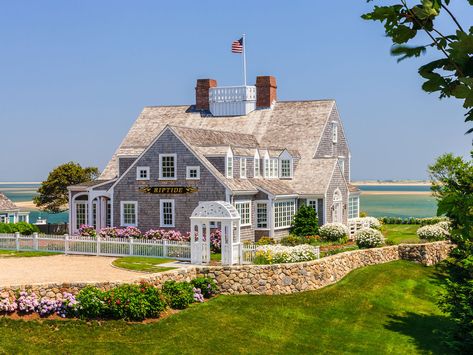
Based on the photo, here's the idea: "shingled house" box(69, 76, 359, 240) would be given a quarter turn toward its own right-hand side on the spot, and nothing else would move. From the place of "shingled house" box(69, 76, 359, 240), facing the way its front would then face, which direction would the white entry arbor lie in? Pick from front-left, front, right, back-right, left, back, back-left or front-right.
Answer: left

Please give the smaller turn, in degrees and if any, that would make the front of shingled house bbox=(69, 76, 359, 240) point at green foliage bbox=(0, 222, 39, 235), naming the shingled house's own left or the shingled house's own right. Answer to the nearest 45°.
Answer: approximately 90° to the shingled house's own right

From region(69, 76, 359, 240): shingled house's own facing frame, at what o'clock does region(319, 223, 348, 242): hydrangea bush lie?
The hydrangea bush is roughly at 9 o'clock from the shingled house.

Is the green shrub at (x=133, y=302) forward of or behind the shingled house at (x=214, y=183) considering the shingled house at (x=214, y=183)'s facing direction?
forward

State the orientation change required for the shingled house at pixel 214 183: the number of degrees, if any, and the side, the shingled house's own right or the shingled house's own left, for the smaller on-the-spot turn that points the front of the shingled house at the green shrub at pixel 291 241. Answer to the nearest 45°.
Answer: approximately 45° to the shingled house's own left

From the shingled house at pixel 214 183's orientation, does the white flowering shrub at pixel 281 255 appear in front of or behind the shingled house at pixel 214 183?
in front

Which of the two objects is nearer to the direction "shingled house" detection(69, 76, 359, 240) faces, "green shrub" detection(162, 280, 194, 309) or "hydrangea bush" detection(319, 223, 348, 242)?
the green shrub

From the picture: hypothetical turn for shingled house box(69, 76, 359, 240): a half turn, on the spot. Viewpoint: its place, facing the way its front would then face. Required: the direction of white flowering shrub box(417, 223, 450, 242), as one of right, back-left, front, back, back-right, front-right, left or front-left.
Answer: right

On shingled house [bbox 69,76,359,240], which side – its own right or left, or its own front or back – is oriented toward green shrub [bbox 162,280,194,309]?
front

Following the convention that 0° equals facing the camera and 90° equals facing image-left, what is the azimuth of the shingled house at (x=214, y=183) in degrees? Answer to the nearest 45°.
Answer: approximately 0°

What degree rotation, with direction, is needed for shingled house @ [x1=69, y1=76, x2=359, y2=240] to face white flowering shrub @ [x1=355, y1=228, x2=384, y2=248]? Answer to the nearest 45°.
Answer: approximately 45° to its left

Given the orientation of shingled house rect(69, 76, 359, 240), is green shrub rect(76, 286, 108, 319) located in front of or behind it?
in front

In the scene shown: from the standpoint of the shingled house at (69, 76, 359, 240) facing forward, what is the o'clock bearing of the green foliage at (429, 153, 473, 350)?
The green foliage is roughly at 11 o'clock from the shingled house.
